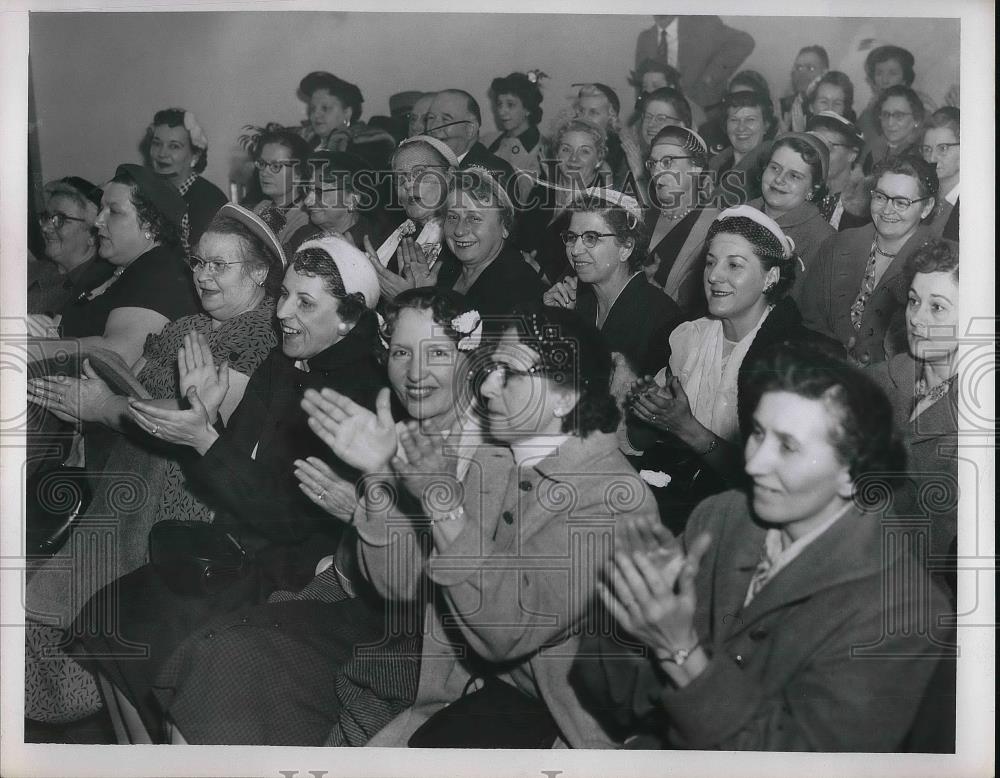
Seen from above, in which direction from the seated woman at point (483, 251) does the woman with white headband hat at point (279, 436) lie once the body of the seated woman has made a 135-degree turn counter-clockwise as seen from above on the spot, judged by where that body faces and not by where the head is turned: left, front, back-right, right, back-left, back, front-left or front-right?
back

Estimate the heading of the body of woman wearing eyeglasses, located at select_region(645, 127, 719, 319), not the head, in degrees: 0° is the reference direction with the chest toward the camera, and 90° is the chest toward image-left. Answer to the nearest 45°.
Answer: approximately 45°

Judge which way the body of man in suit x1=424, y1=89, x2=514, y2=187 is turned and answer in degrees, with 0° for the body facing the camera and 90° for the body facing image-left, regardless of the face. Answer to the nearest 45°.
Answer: approximately 45°

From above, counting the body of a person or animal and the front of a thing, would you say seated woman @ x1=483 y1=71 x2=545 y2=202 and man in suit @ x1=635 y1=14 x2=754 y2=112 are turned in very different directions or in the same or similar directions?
same or similar directions

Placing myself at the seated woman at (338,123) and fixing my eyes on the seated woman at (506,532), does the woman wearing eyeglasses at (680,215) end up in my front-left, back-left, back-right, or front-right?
front-left

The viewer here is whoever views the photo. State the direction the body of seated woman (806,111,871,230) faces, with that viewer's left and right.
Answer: facing the viewer and to the left of the viewer

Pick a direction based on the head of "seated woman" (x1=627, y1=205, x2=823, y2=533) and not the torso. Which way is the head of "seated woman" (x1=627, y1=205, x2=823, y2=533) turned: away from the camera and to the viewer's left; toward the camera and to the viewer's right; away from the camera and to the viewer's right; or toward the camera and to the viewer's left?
toward the camera and to the viewer's left

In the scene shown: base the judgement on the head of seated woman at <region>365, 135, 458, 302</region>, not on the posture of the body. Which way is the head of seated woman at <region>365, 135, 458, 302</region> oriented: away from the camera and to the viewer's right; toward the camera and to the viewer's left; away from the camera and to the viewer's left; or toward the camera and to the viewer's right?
toward the camera and to the viewer's left

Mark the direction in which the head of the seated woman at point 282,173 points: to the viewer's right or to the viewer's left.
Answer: to the viewer's left

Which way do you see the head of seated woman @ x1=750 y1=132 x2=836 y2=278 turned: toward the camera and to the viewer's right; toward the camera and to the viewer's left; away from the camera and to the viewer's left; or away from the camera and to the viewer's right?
toward the camera and to the viewer's left

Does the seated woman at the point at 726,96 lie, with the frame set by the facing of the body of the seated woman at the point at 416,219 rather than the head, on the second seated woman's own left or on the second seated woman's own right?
on the second seated woman's own left

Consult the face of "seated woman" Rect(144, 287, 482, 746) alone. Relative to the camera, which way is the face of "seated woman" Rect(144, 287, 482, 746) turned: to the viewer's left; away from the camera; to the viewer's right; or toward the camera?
toward the camera
